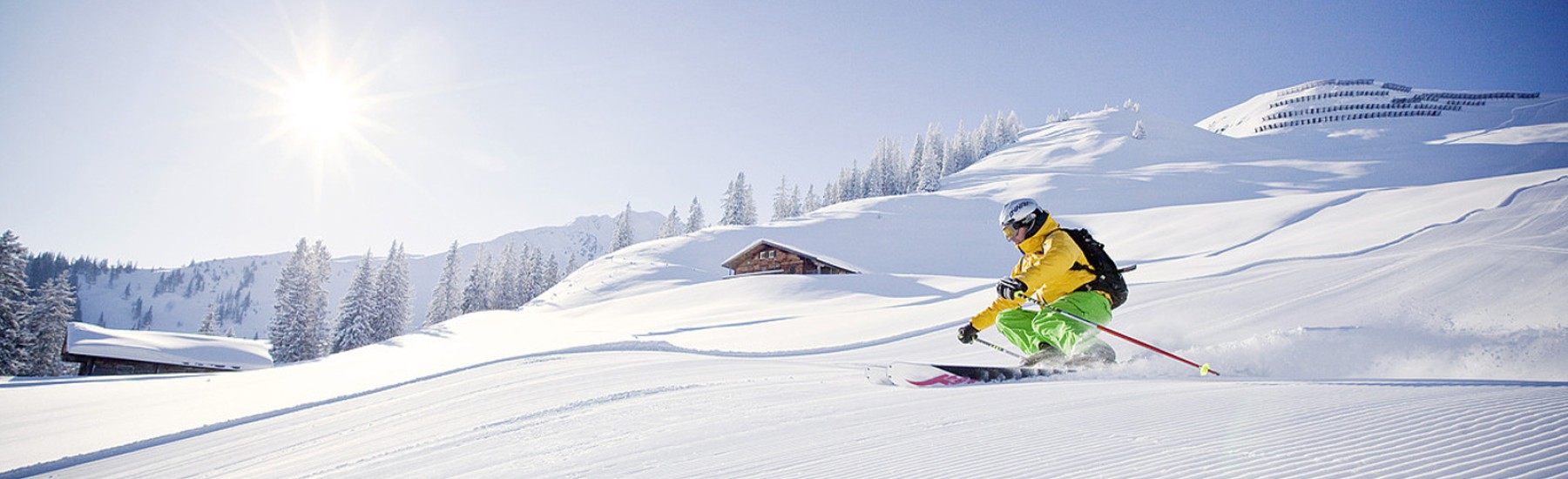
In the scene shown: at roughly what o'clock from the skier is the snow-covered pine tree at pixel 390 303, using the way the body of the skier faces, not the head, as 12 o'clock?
The snow-covered pine tree is roughly at 1 o'clock from the skier.

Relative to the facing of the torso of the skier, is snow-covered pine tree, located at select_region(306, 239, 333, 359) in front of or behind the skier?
in front

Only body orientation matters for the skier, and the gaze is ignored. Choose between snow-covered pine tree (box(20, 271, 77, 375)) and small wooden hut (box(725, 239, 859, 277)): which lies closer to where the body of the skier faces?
the snow-covered pine tree

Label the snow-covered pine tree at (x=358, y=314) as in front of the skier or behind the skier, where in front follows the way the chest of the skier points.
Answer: in front

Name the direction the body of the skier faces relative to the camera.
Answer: to the viewer's left
